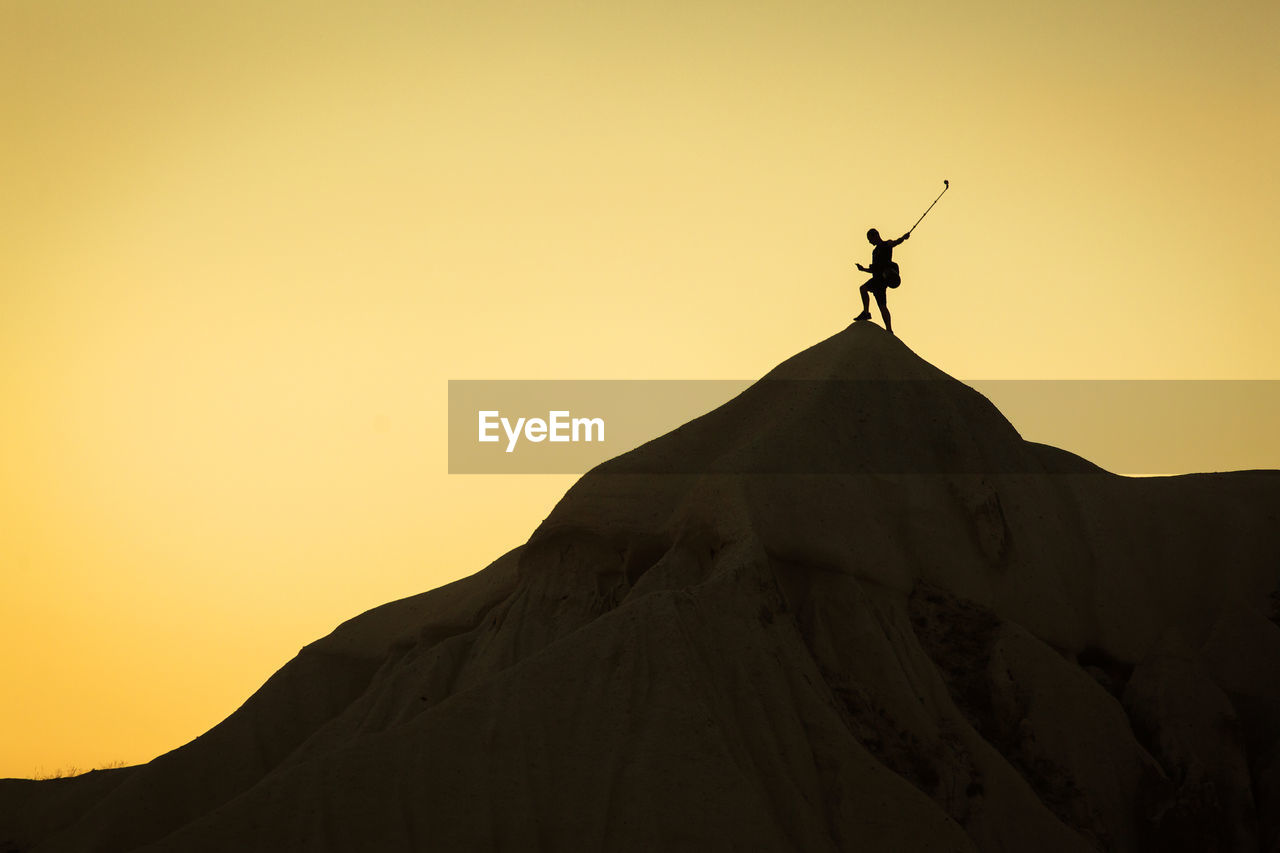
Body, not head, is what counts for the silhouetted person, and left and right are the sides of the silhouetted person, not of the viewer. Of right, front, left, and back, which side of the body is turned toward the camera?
left
